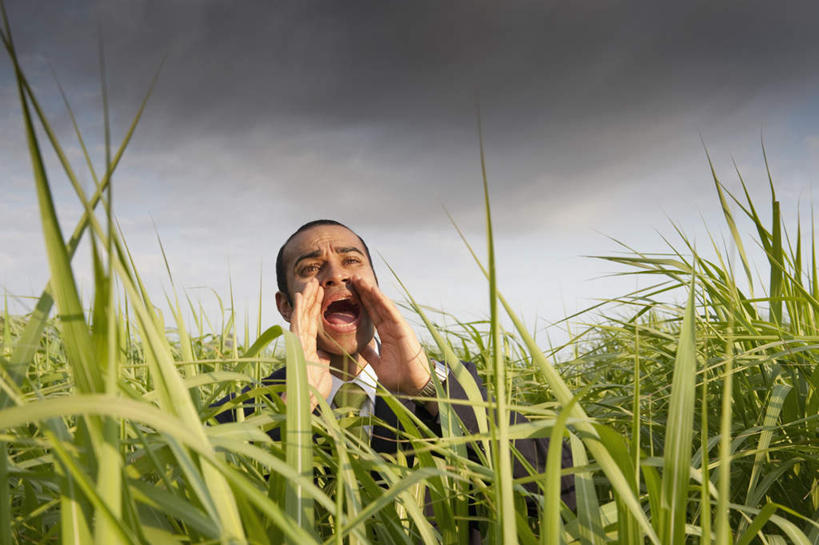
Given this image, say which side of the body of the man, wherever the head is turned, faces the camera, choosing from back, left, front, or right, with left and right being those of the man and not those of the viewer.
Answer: front

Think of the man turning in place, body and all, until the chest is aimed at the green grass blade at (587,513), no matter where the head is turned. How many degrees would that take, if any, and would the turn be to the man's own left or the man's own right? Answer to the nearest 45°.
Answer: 0° — they already face it

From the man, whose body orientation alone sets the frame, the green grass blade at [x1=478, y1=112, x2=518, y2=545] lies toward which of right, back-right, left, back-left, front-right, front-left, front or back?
front

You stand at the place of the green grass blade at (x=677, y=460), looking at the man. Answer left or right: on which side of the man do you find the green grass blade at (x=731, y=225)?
right

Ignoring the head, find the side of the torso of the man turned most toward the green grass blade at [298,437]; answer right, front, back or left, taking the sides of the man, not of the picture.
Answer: front

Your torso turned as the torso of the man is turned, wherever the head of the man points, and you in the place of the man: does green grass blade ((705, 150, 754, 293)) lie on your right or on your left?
on your left

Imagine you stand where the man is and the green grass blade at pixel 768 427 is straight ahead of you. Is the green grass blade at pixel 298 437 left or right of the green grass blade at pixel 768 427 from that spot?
right

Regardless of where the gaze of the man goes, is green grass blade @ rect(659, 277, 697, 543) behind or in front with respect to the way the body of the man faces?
in front
